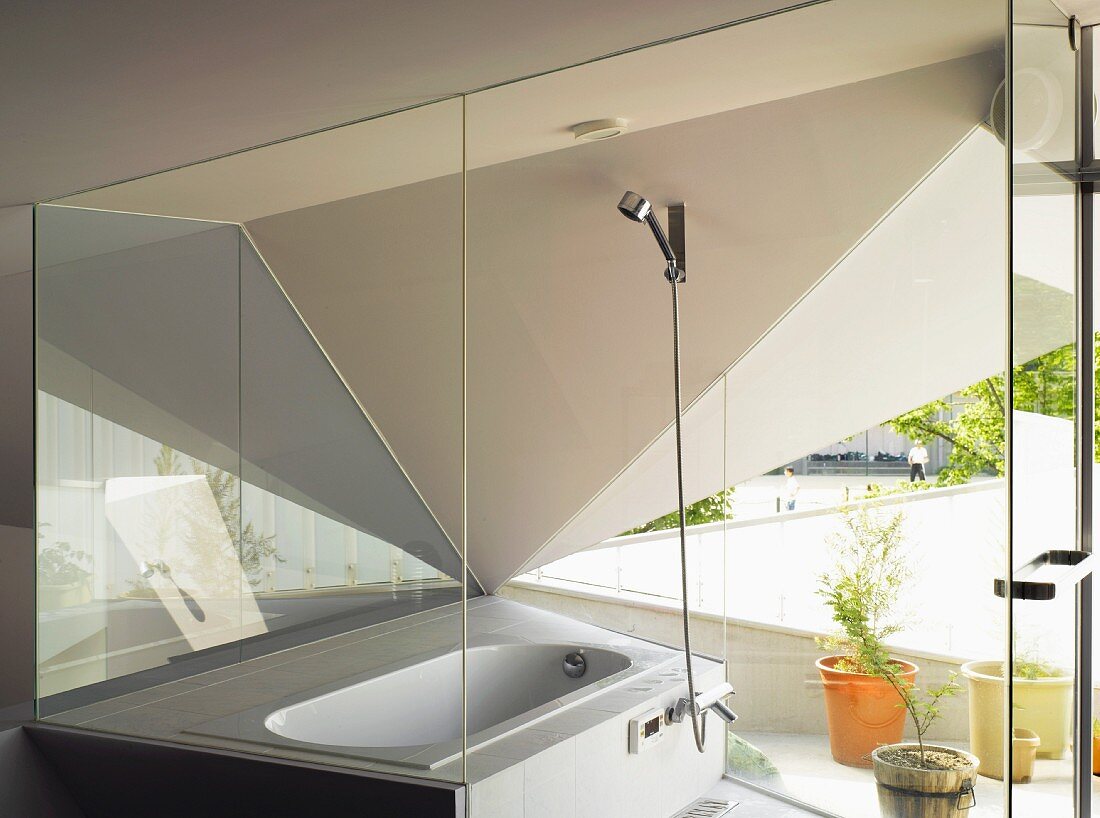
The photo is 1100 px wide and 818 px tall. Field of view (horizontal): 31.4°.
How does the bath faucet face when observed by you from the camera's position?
facing the viewer and to the right of the viewer
